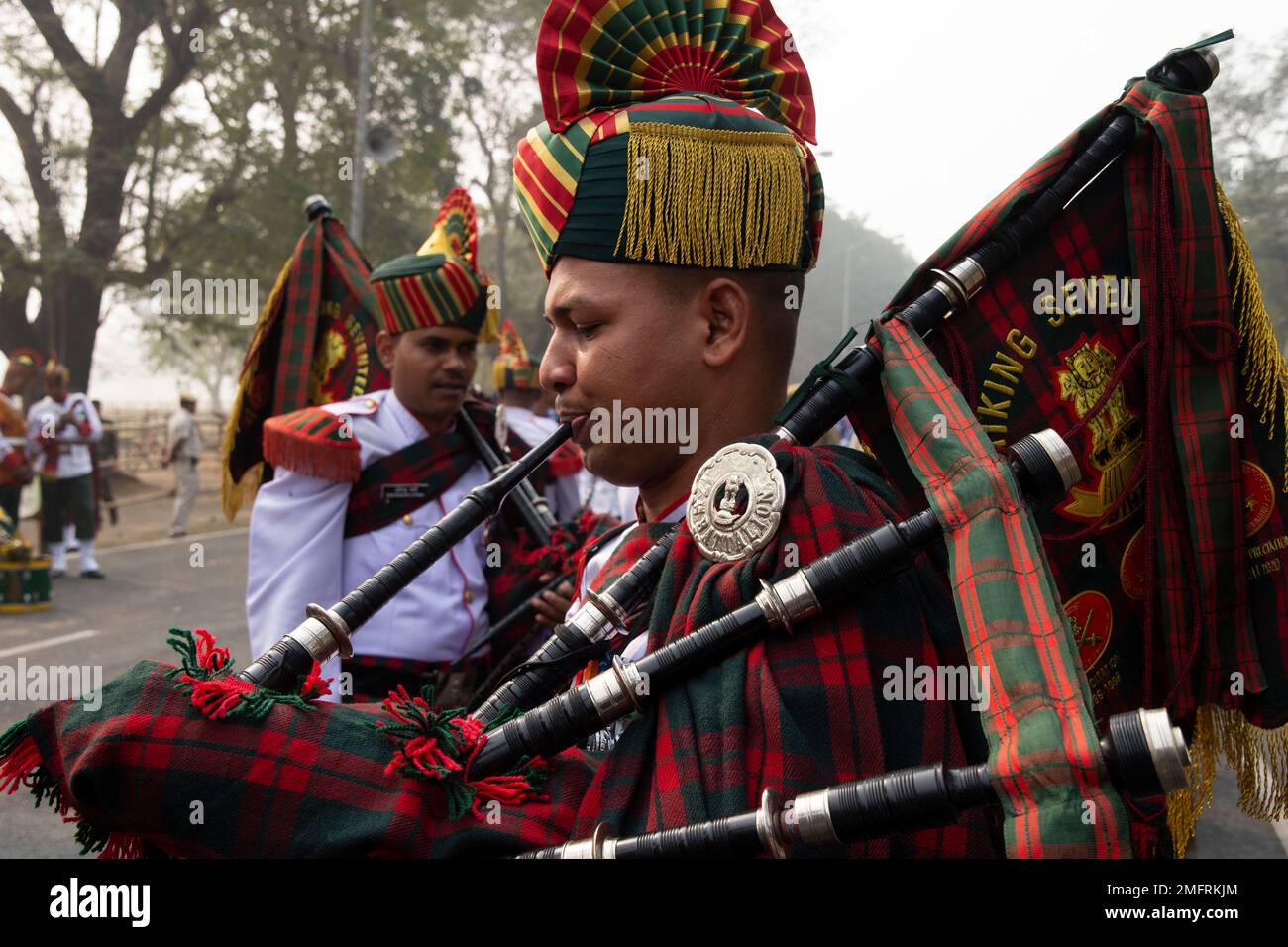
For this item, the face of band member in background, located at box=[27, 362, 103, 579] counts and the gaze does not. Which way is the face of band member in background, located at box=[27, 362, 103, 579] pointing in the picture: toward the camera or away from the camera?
toward the camera

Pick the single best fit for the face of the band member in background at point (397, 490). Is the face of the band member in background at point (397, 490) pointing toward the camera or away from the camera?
toward the camera

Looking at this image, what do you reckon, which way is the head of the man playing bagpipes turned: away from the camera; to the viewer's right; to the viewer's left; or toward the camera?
to the viewer's left

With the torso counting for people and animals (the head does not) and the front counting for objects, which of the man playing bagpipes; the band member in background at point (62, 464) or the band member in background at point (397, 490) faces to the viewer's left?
the man playing bagpipes

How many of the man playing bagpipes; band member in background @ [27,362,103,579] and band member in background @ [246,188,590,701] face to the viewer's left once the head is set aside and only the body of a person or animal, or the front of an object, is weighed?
1

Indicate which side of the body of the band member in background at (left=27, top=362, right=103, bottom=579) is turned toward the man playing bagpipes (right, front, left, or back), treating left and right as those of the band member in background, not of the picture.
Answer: front

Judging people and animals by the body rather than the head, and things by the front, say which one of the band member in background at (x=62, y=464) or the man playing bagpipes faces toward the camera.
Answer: the band member in background

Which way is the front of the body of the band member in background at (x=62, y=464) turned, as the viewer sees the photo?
toward the camera

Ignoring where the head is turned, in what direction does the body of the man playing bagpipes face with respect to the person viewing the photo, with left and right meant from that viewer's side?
facing to the left of the viewer
